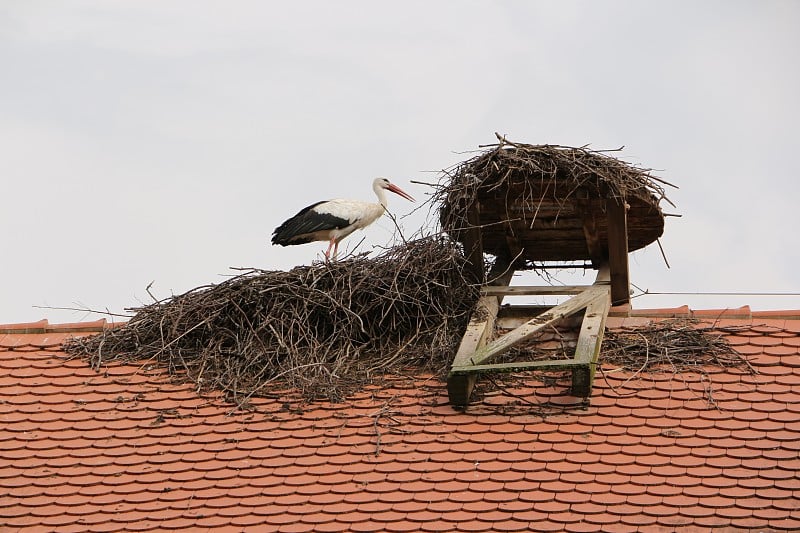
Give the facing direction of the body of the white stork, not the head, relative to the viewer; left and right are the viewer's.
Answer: facing to the right of the viewer
